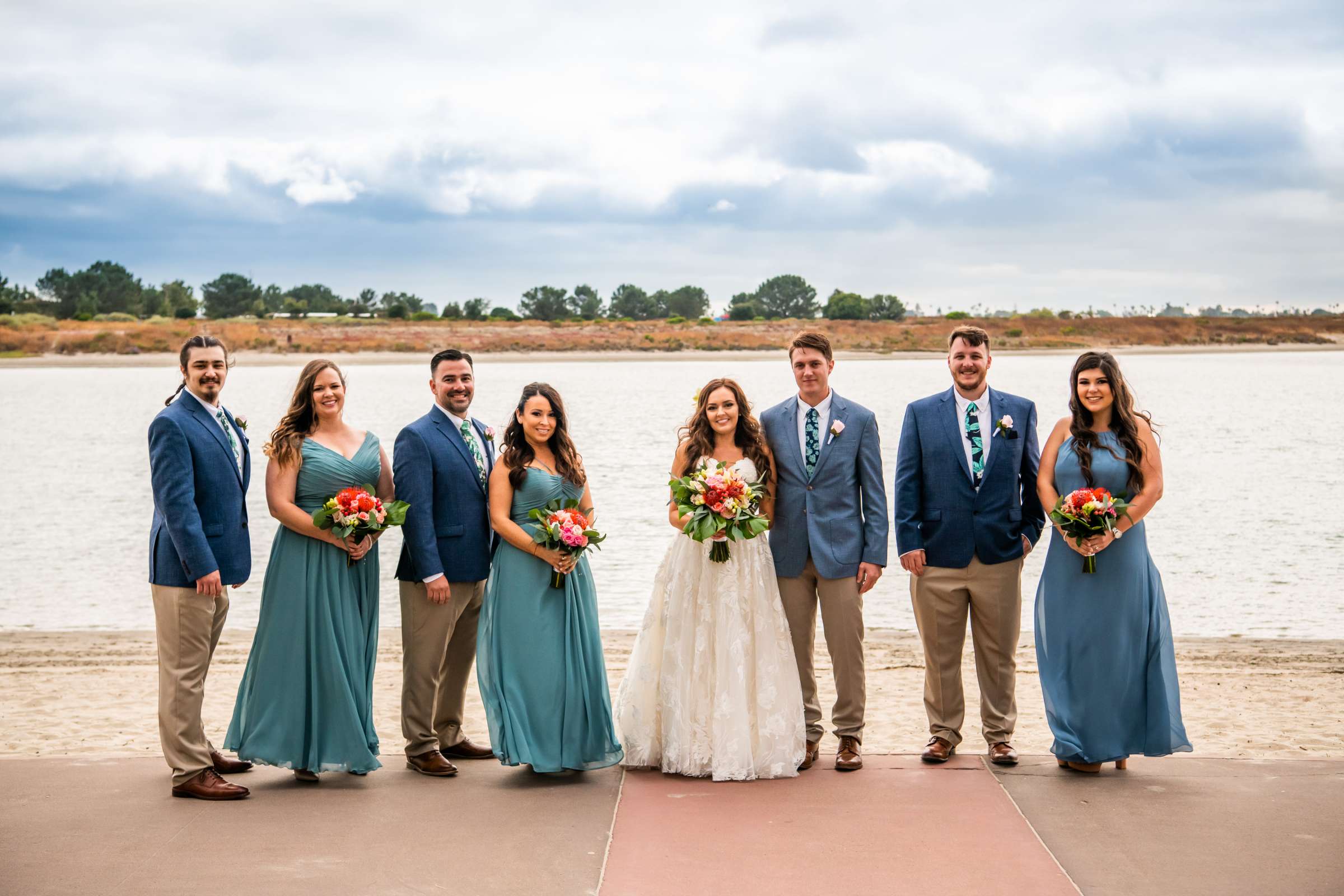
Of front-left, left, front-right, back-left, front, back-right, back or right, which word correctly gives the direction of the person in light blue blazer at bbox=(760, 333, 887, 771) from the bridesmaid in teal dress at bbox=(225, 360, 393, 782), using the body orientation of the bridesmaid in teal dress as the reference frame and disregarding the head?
front-left

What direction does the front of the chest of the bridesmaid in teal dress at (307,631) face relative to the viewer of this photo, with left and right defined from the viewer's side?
facing the viewer and to the right of the viewer

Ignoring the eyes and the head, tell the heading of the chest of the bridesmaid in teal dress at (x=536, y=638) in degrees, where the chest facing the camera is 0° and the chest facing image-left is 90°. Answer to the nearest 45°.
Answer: approximately 315°

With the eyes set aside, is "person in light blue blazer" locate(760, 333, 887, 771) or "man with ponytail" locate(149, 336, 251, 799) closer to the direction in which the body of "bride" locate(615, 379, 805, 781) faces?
the man with ponytail

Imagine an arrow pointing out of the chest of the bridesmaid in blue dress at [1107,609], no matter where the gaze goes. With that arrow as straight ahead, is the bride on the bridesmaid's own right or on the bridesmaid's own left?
on the bridesmaid's own right

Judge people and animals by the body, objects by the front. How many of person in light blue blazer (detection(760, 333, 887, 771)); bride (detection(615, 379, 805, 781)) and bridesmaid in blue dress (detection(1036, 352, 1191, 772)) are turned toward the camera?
3

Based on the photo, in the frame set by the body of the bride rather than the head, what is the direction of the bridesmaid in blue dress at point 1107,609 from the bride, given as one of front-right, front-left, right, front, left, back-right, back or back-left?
left

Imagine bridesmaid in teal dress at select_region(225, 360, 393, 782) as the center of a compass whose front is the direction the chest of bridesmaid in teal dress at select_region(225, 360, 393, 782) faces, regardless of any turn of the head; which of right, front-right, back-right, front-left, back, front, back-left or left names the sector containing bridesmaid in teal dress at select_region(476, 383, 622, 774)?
front-left

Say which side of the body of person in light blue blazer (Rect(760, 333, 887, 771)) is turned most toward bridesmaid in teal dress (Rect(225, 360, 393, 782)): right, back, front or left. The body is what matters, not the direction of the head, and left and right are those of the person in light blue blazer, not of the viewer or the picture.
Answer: right

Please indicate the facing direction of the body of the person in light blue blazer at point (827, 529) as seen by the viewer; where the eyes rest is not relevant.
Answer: toward the camera

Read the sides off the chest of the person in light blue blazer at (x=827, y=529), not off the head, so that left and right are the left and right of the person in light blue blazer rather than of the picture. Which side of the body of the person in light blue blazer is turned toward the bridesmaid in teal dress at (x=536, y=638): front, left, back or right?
right

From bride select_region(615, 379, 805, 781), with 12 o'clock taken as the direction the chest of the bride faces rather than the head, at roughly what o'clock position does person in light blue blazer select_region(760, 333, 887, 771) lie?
The person in light blue blazer is roughly at 8 o'clock from the bride.

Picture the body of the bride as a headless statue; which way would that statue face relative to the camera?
toward the camera
